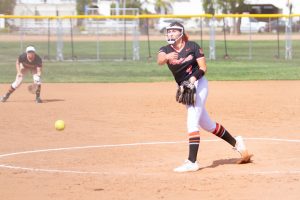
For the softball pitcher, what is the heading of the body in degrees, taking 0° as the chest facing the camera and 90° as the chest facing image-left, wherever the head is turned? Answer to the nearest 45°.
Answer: approximately 45°

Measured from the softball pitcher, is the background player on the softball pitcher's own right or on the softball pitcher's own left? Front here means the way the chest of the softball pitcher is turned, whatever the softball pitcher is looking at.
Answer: on the softball pitcher's own right

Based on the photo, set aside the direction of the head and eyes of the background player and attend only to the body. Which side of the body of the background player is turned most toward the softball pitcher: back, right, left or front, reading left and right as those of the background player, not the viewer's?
front

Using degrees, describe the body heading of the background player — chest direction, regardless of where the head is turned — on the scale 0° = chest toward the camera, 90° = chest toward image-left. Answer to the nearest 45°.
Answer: approximately 0°

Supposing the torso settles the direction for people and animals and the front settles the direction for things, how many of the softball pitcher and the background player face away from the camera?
0

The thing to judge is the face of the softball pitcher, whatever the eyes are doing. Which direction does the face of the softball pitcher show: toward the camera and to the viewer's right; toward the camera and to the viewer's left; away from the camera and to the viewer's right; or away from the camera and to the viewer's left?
toward the camera and to the viewer's left
